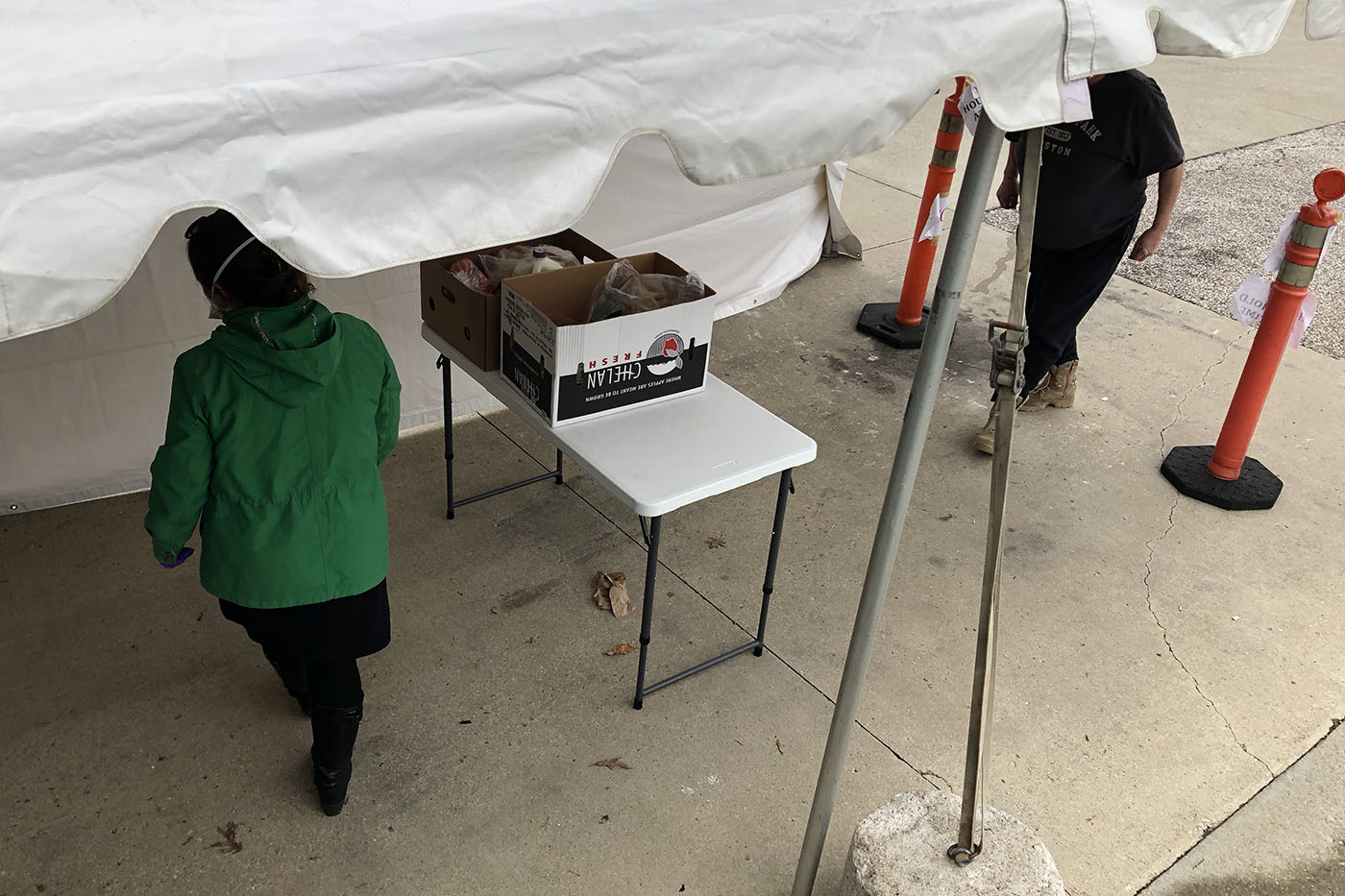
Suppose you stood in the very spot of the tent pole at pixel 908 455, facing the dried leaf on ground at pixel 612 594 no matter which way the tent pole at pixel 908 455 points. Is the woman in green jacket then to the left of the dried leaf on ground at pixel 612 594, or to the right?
left

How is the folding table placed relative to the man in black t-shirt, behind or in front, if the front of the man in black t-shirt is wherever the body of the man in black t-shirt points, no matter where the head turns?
in front

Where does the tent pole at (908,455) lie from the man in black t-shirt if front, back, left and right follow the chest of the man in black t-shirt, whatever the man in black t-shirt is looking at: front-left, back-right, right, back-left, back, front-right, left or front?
front-left

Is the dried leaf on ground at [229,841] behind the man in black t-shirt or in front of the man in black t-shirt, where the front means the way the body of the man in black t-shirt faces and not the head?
in front

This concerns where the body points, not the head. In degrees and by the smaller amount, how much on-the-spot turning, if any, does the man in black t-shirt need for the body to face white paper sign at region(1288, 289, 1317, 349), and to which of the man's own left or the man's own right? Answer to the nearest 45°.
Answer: approximately 135° to the man's own left

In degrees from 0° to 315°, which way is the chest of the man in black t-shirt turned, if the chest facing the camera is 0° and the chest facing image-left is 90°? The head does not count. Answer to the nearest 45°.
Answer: approximately 45°

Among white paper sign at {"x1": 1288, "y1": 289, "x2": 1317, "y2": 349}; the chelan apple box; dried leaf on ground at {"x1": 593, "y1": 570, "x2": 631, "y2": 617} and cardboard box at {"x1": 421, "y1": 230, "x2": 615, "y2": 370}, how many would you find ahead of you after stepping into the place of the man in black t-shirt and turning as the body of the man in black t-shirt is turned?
3

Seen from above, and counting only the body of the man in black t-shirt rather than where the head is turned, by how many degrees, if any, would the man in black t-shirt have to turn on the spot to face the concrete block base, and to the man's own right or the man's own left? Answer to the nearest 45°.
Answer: approximately 45° to the man's own left
